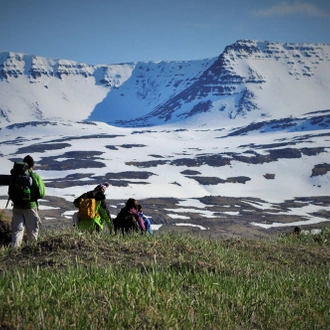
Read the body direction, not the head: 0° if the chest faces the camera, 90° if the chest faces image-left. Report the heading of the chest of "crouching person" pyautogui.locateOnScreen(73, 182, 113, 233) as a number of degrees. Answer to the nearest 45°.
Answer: approximately 225°

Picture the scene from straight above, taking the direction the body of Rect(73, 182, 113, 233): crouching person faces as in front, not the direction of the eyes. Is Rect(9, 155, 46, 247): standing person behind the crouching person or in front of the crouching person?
behind

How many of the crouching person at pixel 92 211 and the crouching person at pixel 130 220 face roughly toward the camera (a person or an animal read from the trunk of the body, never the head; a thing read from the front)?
0

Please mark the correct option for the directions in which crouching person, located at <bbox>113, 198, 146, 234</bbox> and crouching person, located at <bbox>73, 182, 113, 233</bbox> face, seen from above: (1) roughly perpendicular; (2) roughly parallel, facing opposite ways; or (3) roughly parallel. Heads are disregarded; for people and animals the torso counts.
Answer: roughly parallel

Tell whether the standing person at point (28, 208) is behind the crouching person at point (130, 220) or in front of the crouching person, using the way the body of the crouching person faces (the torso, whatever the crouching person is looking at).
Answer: behind

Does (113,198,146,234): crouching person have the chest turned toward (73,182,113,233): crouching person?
no

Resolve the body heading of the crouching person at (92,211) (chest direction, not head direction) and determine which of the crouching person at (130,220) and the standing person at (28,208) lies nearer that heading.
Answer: the crouching person

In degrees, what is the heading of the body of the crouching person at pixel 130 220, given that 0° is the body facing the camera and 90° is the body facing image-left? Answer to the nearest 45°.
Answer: approximately 225°
